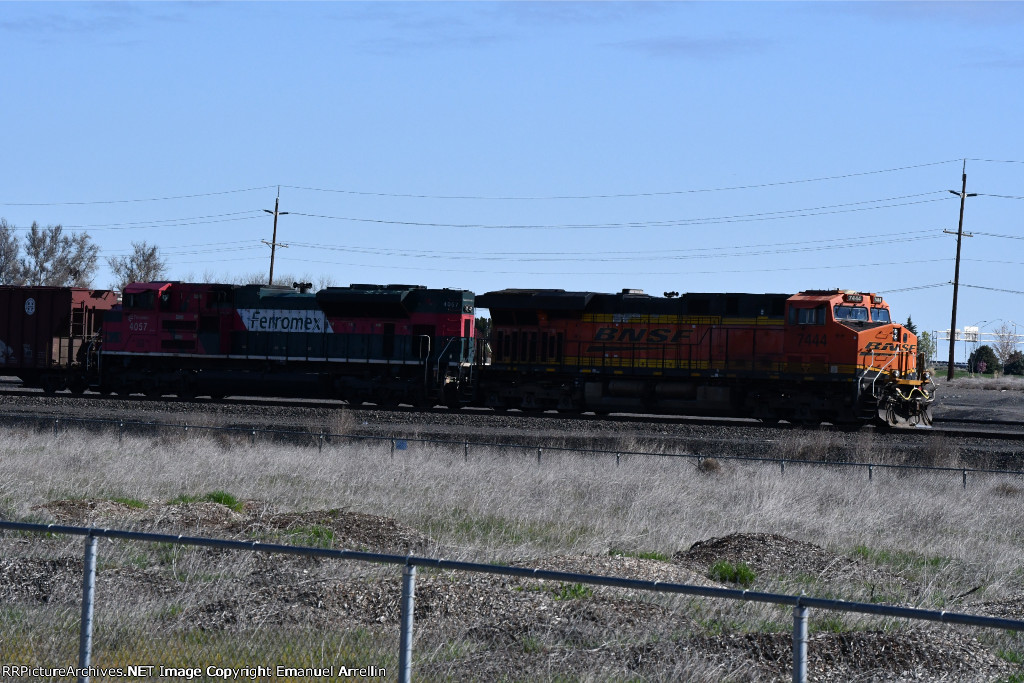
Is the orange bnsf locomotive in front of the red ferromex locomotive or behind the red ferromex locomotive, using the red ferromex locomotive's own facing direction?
behind

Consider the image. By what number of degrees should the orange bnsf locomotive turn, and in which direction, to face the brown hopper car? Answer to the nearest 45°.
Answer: approximately 135° to its right

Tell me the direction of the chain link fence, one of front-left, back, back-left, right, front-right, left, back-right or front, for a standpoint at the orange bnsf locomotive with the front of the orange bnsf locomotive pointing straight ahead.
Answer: front-right

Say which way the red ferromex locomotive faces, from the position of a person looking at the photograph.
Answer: facing away from the viewer and to the left of the viewer

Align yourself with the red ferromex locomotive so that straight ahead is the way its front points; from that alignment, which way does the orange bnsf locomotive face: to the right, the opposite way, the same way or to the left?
the opposite way

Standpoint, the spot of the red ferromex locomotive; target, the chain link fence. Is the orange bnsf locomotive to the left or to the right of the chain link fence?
left

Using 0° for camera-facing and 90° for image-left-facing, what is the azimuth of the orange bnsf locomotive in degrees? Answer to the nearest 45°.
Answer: approximately 315°

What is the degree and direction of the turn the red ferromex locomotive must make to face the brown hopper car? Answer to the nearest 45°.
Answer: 0° — it already faces it
